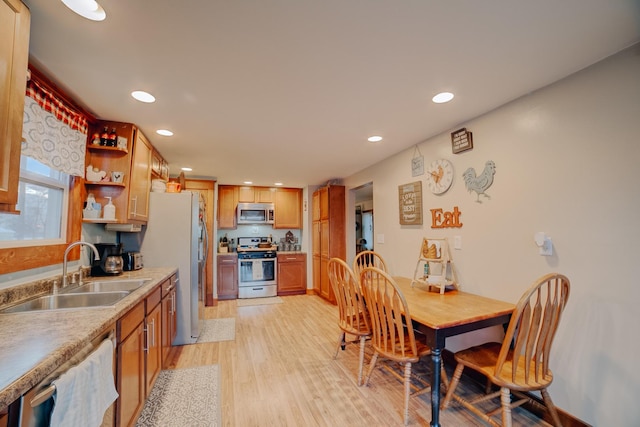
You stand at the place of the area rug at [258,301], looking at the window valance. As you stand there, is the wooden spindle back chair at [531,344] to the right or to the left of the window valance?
left

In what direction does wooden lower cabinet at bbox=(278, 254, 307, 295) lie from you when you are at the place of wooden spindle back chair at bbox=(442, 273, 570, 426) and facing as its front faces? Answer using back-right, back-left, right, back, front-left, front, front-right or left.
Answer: front

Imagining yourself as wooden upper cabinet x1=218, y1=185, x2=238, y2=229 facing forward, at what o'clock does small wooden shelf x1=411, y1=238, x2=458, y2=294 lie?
The small wooden shelf is roughly at 11 o'clock from the wooden upper cabinet.

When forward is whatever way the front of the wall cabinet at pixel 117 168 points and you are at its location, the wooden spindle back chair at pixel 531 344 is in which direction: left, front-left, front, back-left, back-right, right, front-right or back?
front

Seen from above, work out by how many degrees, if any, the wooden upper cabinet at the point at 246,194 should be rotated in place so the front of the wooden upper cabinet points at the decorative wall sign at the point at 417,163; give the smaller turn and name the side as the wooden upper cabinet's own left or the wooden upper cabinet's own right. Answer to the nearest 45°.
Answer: approximately 45° to the wooden upper cabinet's own left

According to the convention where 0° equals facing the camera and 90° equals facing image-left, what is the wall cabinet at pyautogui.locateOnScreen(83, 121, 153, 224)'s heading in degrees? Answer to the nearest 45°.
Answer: approximately 315°

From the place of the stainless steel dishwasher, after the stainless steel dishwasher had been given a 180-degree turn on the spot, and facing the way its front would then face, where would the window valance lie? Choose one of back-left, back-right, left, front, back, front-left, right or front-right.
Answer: front-right

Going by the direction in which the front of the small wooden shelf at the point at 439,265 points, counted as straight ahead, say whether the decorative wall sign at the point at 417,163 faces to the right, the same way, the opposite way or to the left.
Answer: the same way

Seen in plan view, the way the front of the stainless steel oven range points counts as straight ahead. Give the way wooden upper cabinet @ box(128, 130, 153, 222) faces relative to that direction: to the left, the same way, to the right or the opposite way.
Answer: to the left

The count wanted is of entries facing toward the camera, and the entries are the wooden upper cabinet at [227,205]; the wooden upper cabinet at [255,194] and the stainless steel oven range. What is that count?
3

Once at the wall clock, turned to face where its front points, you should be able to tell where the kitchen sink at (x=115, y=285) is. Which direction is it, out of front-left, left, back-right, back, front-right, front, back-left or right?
front

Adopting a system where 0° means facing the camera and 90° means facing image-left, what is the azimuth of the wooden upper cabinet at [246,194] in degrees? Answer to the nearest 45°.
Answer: approximately 0°

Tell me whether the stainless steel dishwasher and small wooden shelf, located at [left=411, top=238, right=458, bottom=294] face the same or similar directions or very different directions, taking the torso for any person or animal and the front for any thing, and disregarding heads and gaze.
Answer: very different directions

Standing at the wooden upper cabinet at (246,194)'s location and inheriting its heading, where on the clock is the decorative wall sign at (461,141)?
The decorative wall sign is roughly at 11 o'clock from the wooden upper cabinet.

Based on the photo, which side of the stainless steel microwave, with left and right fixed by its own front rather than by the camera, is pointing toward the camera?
front

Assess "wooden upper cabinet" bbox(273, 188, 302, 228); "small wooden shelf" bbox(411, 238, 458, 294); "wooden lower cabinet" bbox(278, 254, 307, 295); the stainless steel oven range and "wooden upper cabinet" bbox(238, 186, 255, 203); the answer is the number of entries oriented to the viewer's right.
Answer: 0

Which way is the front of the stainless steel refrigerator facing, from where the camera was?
facing to the right of the viewer

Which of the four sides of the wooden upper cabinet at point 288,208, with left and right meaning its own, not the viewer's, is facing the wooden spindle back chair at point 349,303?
front

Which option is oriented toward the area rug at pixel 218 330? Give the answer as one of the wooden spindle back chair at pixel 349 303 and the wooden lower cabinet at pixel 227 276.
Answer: the wooden lower cabinet

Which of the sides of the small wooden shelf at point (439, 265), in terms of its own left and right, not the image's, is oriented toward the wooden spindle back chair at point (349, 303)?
front
